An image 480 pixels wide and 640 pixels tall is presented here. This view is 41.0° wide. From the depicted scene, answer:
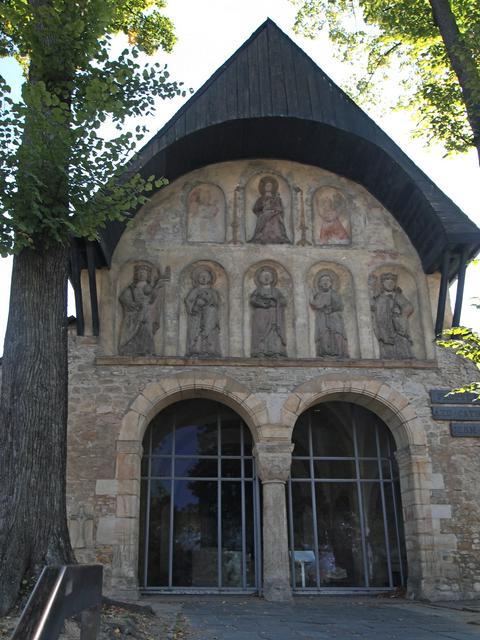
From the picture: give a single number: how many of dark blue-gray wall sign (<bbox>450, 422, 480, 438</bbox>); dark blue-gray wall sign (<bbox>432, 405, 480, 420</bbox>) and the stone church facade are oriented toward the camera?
3

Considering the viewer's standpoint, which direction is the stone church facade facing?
facing the viewer

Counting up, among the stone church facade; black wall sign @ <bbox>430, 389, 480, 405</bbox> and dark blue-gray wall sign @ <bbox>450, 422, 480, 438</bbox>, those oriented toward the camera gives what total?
3

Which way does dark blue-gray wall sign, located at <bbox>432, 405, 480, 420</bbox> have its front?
toward the camera

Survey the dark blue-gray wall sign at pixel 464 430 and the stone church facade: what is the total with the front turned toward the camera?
2

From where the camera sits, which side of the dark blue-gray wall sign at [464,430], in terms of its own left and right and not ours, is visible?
front

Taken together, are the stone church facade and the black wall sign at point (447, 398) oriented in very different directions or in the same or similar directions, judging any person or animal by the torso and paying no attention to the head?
same or similar directions
